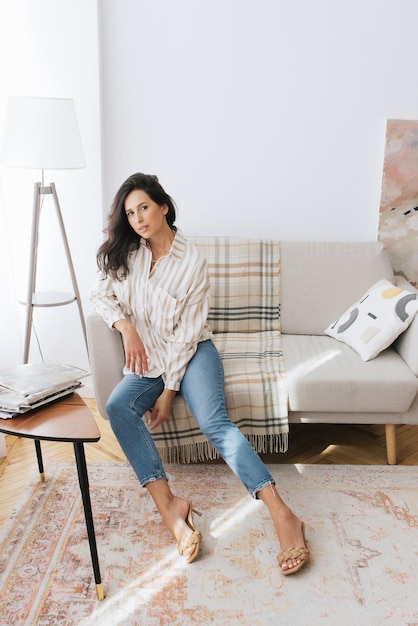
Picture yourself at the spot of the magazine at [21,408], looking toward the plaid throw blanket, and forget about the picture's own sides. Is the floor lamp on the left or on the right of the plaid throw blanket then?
left

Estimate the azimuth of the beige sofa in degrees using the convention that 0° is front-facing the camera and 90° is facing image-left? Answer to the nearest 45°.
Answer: approximately 0°

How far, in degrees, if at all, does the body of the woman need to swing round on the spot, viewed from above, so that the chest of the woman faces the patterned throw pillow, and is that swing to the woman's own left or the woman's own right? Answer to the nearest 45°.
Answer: approximately 90° to the woman's own left

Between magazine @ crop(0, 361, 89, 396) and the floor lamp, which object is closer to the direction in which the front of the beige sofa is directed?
the magazine

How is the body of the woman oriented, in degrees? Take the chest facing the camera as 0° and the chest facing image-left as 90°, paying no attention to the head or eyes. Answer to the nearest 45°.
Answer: approximately 0°

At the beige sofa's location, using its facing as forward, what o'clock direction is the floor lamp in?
The floor lamp is roughly at 3 o'clock from the beige sofa.
